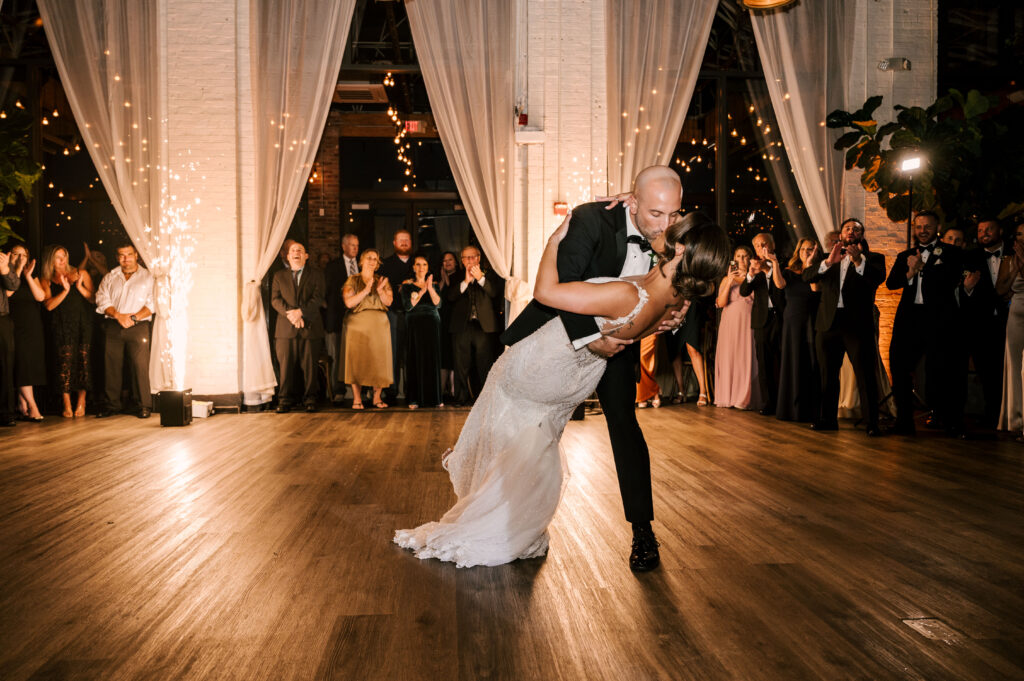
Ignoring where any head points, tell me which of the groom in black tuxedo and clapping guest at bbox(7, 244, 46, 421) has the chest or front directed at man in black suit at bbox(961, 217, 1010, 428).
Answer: the clapping guest

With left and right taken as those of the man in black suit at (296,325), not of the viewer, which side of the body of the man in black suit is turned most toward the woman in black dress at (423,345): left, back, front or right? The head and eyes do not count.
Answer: left

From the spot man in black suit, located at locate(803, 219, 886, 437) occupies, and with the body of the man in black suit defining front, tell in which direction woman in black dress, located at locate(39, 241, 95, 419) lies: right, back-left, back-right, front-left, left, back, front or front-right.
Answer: right

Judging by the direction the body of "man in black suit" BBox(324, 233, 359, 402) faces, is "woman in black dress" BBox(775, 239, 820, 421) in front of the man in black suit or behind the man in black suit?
in front

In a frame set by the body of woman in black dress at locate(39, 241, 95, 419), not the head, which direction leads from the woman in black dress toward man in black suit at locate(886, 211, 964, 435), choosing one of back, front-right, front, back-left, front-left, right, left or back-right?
front-left

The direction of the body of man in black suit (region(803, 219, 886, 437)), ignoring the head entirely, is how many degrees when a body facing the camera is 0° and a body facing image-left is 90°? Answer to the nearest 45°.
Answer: approximately 0°

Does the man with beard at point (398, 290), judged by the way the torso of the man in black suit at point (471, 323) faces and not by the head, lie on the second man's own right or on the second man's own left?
on the second man's own right

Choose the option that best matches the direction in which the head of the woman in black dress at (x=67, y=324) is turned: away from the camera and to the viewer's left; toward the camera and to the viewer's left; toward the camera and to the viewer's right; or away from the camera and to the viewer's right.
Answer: toward the camera and to the viewer's right

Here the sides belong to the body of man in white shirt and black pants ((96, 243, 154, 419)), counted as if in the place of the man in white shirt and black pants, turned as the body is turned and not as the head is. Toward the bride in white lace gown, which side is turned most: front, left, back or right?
front
